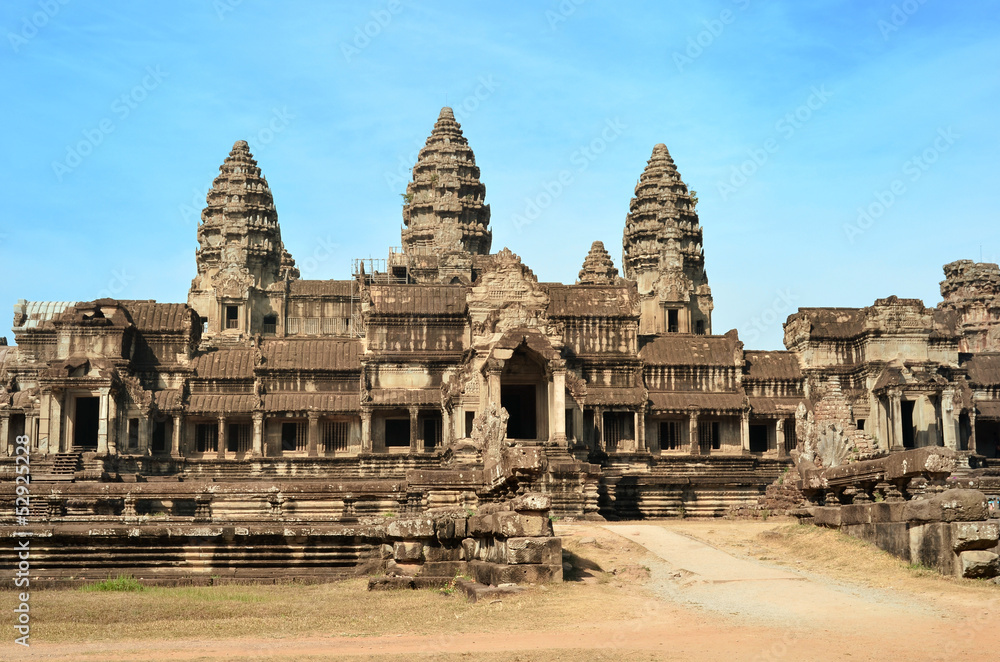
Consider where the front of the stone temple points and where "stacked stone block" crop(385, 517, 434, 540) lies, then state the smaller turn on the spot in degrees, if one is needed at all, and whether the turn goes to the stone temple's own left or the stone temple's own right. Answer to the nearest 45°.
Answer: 0° — it already faces it

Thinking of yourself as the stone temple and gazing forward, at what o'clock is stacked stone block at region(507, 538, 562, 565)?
The stacked stone block is roughly at 12 o'clock from the stone temple.

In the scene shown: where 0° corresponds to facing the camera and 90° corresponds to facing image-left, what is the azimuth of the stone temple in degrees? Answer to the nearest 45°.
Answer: approximately 0°

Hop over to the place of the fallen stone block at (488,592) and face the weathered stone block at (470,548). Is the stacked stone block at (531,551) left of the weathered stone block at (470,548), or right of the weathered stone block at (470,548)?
right

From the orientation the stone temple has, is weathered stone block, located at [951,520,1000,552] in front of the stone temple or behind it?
in front

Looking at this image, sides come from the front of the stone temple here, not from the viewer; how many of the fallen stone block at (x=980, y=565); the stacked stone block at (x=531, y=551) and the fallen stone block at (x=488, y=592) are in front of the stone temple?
3

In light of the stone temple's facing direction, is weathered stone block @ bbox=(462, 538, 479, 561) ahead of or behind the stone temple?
ahead

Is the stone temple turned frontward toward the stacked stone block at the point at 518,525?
yes

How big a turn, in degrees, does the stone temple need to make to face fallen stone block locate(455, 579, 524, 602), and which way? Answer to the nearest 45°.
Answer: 0° — it already faces it
